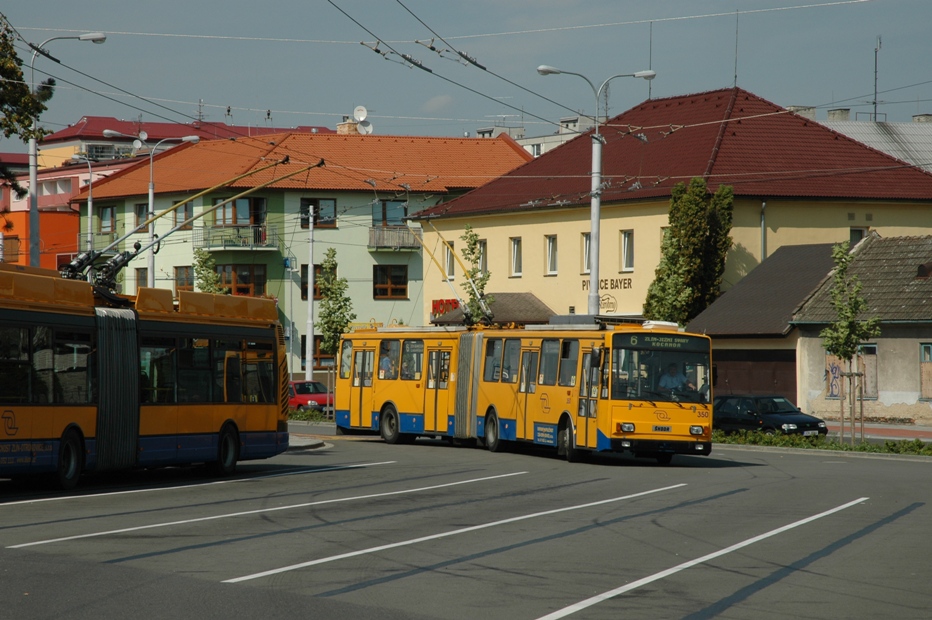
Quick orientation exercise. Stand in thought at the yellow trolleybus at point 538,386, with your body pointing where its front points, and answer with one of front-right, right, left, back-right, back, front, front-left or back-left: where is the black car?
left

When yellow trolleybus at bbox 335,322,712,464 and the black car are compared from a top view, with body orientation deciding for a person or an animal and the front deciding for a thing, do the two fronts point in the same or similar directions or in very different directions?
same or similar directions

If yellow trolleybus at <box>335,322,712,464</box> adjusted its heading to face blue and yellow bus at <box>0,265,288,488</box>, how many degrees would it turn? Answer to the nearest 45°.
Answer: approximately 90° to its right

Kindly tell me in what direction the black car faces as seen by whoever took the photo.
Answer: facing the viewer and to the right of the viewer

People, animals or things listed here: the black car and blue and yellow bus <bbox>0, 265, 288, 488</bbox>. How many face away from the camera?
0

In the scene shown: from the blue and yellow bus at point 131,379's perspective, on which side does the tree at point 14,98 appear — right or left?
on its right

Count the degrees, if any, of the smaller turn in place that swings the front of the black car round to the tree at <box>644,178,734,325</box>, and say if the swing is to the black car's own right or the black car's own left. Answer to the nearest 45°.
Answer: approximately 135° to the black car's own left

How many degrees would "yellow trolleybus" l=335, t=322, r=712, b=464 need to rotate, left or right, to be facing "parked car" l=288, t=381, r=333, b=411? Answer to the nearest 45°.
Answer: approximately 135° to its left

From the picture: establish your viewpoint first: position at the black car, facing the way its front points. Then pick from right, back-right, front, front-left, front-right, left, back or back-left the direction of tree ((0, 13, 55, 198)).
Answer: right

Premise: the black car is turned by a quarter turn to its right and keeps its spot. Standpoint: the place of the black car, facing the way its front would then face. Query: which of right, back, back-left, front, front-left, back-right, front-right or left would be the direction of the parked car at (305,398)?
right

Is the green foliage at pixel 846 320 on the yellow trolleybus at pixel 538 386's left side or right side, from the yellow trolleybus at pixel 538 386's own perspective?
on its left

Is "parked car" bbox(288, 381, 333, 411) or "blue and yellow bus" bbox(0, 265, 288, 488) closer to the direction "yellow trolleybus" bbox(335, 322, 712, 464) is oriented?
the blue and yellow bus

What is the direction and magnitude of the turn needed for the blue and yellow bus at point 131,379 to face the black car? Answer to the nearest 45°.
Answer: approximately 180°

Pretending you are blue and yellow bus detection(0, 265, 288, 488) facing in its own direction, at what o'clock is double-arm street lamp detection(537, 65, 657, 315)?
The double-arm street lamp is roughly at 6 o'clock from the blue and yellow bus.

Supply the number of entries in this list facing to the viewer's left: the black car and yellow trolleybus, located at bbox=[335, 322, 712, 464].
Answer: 0
